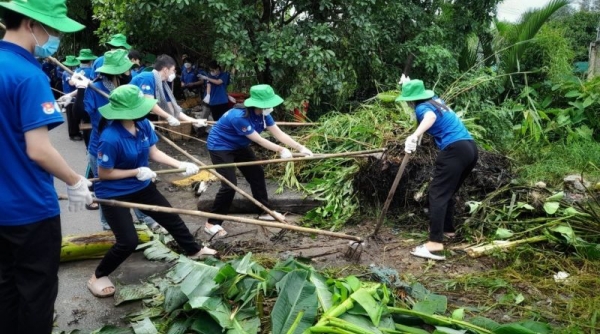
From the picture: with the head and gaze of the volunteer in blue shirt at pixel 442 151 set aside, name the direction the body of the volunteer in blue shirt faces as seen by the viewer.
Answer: to the viewer's left

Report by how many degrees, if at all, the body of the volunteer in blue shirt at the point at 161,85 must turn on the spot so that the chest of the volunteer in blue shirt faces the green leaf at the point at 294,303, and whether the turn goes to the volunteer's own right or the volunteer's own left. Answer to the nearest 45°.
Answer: approximately 90° to the volunteer's own right

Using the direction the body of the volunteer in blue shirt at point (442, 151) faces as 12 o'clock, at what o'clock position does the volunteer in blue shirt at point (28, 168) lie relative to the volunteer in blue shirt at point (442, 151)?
the volunteer in blue shirt at point (28, 168) is roughly at 10 o'clock from the volunteer in blue shirt at point (442, 151).

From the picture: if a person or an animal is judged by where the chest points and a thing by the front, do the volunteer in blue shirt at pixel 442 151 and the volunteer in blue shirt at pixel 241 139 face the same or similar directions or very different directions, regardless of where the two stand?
very different directions

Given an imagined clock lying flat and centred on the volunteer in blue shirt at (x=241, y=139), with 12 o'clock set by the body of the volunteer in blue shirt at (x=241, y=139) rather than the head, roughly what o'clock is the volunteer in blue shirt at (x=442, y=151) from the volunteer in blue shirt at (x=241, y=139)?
the volunteer in blue shirt at (x=442, y=151) is roughly at 11 o'clock from the volunteer in blue shirt at (x=241, y=139).

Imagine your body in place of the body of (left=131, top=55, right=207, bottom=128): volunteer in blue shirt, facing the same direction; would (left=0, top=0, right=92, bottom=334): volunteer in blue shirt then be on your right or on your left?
on your right

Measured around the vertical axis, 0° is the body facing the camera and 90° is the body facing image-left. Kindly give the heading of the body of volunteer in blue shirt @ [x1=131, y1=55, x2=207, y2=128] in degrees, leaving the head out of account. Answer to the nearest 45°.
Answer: approximately 270°

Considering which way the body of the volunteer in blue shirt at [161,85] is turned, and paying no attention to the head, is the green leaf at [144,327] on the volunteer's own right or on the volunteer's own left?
on the volunteer's own right

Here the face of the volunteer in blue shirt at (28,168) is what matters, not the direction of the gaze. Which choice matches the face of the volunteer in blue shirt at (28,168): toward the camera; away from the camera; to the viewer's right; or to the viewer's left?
to the viewer's right

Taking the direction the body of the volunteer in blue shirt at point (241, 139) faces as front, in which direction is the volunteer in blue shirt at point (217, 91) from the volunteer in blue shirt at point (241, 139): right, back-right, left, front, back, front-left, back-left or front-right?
back-left

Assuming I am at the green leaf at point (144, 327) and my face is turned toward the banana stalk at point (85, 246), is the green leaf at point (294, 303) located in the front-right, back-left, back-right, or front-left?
back-right

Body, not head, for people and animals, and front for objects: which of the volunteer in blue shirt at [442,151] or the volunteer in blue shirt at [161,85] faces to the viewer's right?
the volunteer in blue shirt at [161,85]

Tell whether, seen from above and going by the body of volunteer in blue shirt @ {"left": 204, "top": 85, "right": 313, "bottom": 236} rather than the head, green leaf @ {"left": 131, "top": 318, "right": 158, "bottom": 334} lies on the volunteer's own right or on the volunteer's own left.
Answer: on the volunteer's own right

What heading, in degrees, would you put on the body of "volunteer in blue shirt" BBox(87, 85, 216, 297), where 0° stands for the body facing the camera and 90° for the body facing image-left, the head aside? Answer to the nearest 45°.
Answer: approximately 315°

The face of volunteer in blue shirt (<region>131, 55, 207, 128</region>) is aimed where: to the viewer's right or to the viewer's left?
to the viewer's right

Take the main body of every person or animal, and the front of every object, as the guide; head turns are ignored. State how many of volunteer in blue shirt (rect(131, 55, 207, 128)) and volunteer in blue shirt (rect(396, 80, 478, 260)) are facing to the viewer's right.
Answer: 1
